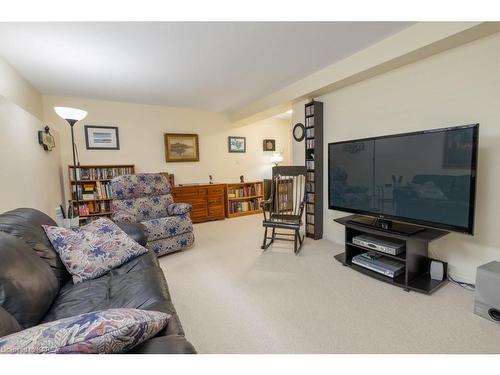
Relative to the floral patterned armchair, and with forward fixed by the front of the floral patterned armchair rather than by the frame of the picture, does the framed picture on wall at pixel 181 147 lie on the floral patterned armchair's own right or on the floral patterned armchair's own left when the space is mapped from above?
on the floral patterned armchair's own left

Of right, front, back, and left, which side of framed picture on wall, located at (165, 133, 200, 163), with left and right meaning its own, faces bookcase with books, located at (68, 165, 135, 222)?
right

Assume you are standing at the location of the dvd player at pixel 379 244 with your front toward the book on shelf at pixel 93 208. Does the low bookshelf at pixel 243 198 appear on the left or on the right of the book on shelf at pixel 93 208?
right

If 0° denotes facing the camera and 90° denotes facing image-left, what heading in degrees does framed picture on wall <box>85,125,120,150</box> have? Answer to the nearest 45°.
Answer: approximately 0°

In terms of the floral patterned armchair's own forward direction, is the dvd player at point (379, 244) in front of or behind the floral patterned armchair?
in front

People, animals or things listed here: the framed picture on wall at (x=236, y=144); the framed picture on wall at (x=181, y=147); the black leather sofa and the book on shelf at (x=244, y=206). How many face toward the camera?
3

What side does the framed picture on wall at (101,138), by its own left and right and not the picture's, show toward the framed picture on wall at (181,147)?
left

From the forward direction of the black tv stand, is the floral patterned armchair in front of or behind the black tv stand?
in front

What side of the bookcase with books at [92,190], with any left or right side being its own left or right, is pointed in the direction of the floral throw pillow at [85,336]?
front

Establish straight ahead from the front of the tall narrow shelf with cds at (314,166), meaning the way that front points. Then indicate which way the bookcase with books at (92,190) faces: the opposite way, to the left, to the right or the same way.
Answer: to the left

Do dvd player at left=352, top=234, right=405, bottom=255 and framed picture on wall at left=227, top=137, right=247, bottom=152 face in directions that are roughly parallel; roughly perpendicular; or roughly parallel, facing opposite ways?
roughly perpendicular

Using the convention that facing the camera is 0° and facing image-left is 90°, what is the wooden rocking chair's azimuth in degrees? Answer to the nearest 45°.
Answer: approximately 45°
